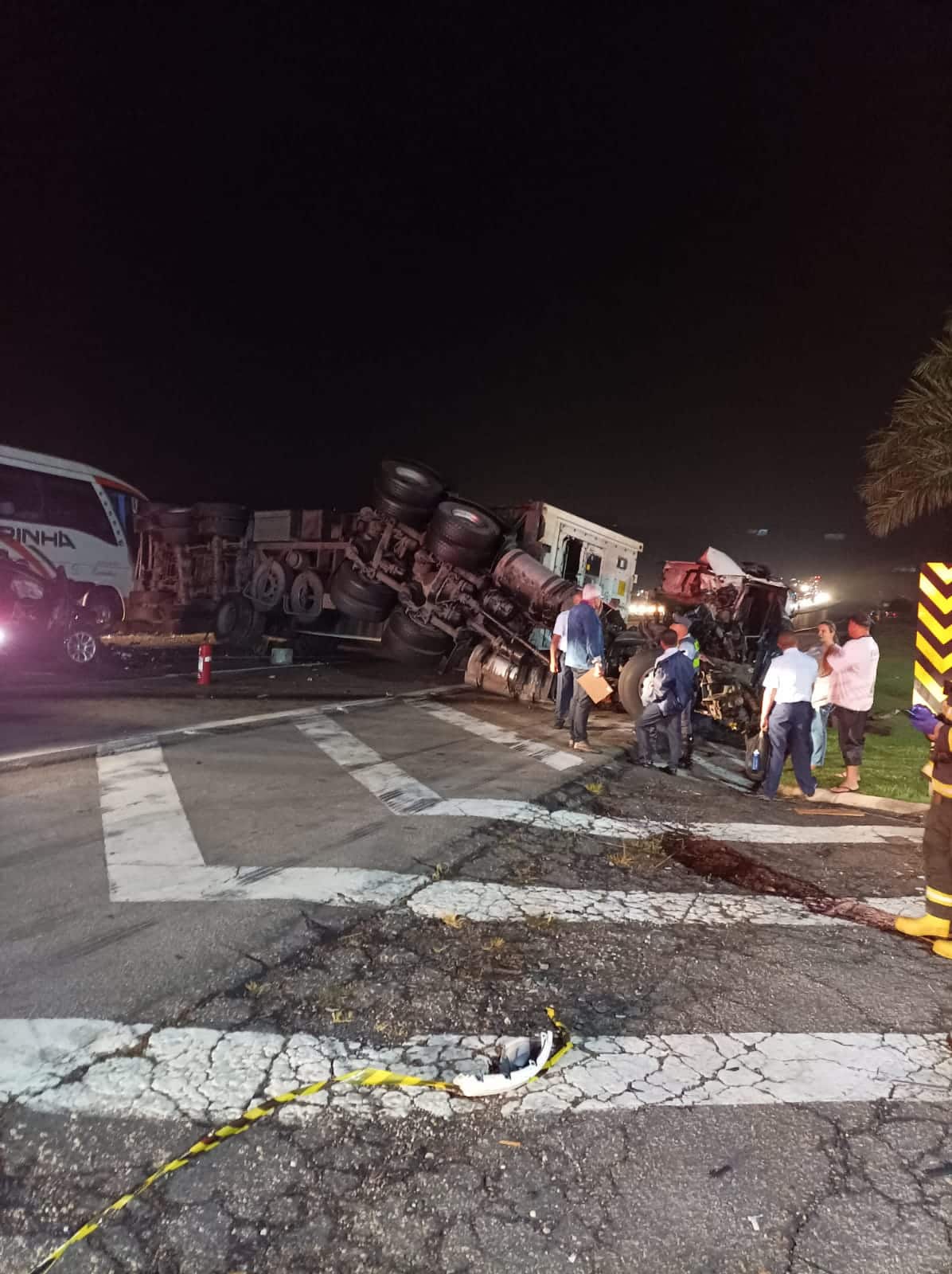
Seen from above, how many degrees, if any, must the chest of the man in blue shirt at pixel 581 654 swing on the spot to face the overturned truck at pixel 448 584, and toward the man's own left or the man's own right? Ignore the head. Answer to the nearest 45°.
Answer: approximately 135° to the man's own left

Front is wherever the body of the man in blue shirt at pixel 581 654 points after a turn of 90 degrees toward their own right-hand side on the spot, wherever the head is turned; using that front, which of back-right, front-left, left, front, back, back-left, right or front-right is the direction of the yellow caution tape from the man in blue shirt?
front

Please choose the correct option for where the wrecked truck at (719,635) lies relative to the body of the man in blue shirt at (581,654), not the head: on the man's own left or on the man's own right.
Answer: on the man's own left

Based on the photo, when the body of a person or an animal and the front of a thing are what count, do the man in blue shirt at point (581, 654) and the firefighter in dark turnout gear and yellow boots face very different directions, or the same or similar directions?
very different directions

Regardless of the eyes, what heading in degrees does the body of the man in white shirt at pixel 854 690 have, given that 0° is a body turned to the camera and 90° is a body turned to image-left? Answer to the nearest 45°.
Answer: approximately 90°

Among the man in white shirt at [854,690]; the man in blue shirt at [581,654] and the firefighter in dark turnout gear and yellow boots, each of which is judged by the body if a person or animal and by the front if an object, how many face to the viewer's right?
1

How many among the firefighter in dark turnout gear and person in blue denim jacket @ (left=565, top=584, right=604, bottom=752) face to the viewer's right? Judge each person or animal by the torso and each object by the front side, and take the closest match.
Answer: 1

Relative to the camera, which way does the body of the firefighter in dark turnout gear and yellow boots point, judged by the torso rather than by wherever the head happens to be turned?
to the viewer's left

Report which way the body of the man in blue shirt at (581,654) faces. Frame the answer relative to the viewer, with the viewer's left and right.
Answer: facing to the right of the viewer

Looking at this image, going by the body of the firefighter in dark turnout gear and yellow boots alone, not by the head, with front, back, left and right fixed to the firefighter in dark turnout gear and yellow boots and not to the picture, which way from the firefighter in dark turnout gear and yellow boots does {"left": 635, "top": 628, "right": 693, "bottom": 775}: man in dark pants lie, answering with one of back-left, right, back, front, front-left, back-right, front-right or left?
front-right

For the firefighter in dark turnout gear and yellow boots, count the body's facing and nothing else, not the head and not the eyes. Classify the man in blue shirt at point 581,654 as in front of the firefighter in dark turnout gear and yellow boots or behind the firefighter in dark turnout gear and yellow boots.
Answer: in front
